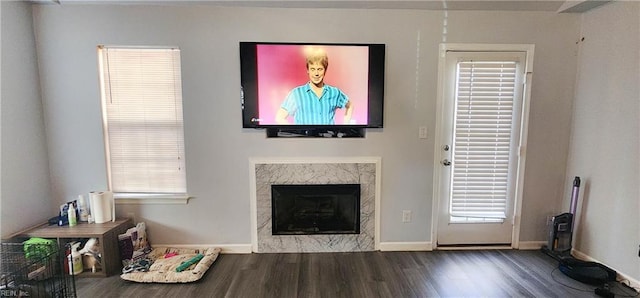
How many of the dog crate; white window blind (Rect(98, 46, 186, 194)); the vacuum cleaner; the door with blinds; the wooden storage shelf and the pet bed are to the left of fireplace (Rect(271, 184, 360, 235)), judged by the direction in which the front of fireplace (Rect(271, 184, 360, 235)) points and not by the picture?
2

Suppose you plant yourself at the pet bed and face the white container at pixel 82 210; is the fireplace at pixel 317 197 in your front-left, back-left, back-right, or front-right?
back-right

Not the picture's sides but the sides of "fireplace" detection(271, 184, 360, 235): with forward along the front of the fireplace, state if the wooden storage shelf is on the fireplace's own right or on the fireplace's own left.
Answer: on the fireplace's own right

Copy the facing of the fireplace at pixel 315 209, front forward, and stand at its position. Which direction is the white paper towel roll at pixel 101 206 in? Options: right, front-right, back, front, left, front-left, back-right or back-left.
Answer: right

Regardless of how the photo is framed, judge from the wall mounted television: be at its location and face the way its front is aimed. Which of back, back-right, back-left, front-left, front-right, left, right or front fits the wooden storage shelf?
right

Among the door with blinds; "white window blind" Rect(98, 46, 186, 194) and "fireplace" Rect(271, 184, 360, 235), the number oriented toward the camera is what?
3

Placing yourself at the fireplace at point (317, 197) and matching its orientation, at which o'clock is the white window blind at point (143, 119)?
The white window blind is roughly at 3 o'clock from the fireplace.

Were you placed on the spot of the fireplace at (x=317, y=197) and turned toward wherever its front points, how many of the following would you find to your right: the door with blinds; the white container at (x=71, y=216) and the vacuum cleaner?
1

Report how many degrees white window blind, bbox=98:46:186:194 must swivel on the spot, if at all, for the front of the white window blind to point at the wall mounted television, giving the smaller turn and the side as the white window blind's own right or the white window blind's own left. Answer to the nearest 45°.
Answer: approximately 45° to the white window blind's own left

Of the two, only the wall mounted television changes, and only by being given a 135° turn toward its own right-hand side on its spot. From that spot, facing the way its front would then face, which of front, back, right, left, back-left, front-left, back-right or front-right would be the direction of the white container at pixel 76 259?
front-left

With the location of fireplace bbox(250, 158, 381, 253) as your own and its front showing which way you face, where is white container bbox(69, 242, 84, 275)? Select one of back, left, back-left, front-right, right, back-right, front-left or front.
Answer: right

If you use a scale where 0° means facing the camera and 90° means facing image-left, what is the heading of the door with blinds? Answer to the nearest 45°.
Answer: approximately 0°
